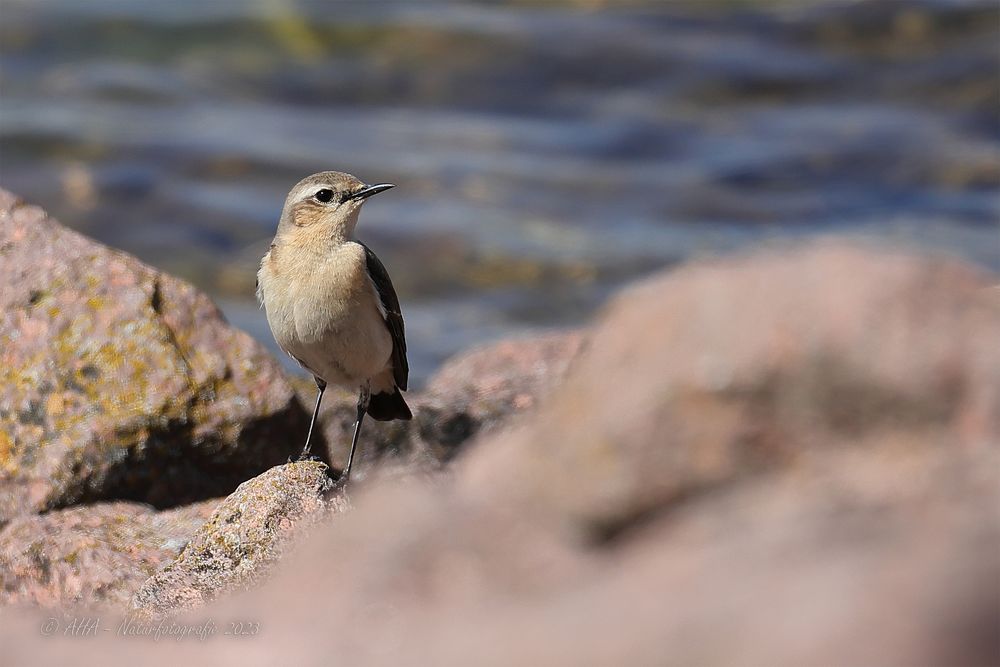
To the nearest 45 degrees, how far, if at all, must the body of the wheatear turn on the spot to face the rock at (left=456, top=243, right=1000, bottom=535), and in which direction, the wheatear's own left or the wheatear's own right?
approximately 45° to the wheatear's own left

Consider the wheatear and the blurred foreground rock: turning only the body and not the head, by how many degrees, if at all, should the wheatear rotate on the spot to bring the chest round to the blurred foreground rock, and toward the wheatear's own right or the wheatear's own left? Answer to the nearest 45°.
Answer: approximately 45° to the wheatear's own left

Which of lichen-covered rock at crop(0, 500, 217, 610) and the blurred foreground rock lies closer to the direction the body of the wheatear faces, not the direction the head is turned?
the lichen-covered rock

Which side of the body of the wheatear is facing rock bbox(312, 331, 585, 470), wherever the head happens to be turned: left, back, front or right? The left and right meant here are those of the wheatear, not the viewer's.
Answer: back

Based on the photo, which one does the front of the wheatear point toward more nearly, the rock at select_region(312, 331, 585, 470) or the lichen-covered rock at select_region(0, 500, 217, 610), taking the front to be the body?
the lichen-covered rock

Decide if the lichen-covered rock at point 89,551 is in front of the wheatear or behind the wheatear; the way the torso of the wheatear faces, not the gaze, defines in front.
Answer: in front

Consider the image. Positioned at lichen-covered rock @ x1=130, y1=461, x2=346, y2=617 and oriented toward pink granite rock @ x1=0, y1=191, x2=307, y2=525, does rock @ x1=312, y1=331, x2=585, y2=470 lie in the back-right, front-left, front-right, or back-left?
front-right

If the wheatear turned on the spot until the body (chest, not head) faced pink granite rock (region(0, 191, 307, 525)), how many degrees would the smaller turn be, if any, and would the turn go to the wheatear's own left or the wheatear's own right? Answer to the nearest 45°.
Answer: approximately 90° to the wheatear's own right

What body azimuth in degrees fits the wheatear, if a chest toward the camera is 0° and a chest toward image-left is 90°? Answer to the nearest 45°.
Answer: approximately 45°
